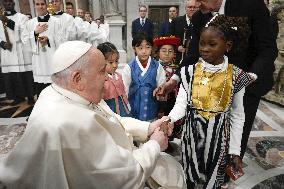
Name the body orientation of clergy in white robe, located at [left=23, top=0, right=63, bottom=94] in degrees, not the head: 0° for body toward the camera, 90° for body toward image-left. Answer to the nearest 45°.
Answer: approximately 0°

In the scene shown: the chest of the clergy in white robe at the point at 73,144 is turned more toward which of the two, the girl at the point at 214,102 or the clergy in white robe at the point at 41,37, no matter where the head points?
the girl

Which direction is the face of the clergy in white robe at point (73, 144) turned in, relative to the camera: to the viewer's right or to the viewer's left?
to the viewer's right

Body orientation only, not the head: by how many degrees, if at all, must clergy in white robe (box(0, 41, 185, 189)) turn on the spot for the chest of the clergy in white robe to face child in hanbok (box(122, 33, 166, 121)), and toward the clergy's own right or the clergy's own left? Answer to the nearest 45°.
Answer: approximately 90° to the clergy's own left

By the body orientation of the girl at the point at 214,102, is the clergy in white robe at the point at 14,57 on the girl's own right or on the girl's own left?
on the girl's own right

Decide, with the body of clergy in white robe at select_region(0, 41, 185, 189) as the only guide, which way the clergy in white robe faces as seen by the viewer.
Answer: to the viewer's right

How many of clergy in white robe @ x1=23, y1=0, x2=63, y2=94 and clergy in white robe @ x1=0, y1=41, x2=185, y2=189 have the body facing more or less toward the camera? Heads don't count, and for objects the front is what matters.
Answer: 1

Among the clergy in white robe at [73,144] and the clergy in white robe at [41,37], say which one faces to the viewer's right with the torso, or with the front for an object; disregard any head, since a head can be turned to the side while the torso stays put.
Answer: the clergy in white robe at [73,144]

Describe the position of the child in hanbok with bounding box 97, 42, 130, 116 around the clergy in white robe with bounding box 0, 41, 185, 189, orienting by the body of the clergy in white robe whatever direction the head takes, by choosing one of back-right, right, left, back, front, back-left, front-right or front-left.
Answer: left

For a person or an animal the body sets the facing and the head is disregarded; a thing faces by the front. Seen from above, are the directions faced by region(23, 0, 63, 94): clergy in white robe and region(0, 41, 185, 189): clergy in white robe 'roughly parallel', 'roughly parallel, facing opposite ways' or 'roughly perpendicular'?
roughly perpendicular

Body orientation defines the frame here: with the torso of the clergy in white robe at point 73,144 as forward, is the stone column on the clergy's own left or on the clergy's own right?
on the clergy's own left

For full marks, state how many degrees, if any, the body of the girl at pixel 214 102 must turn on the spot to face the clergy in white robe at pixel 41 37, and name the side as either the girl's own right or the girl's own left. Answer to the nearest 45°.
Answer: approximately 90° to the girl's own right

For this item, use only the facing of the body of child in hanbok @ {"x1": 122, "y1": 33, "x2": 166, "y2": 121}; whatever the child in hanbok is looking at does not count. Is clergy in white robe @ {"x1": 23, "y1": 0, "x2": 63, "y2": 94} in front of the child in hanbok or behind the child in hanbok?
behind
